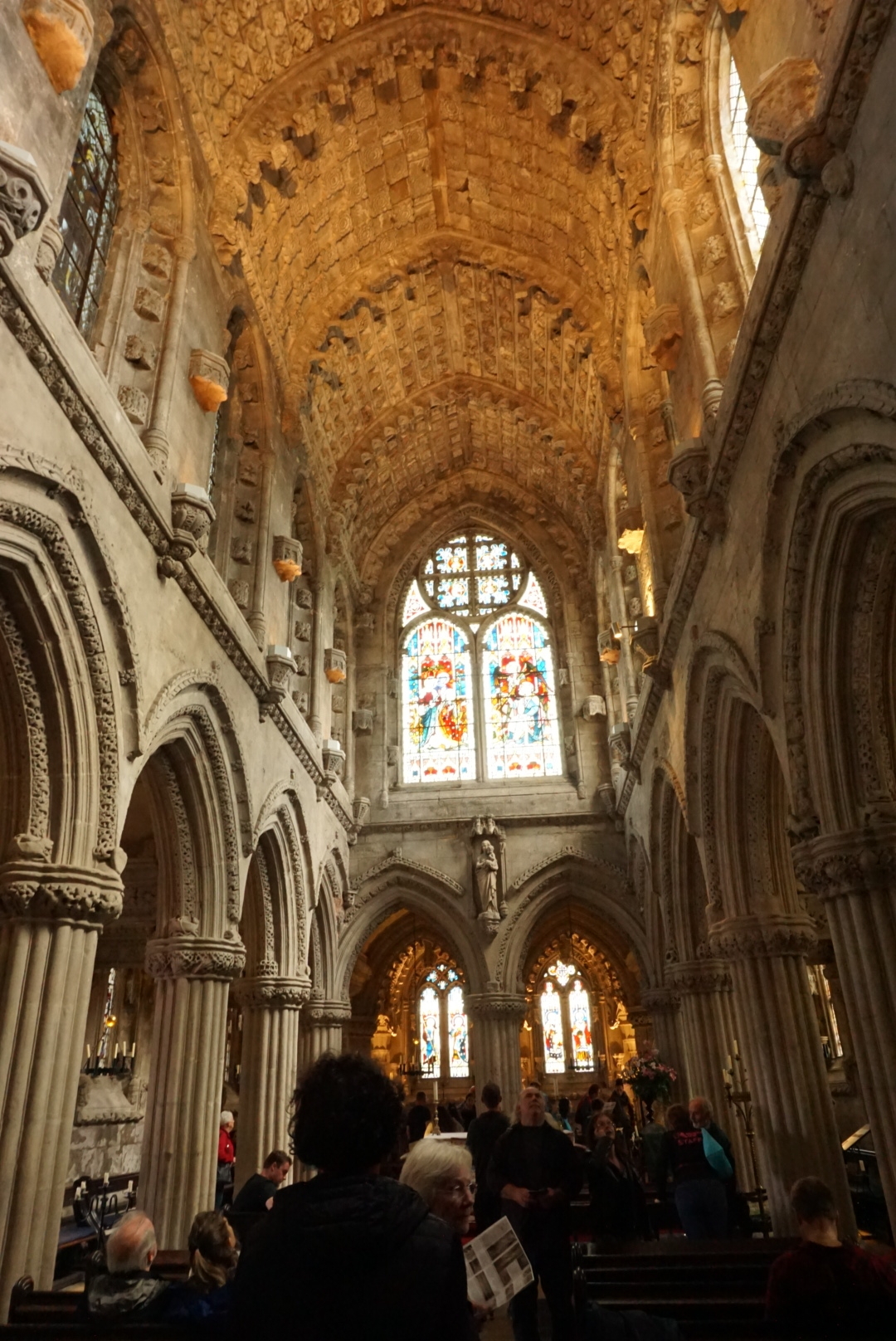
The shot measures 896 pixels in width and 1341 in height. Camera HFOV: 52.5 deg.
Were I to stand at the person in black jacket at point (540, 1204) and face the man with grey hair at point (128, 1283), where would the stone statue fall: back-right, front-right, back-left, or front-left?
back-right

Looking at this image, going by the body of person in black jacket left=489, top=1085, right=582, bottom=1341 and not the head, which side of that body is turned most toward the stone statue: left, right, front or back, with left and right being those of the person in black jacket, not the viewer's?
back

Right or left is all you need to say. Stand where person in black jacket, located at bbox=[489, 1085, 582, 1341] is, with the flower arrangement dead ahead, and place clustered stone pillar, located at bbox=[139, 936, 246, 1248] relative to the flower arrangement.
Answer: left

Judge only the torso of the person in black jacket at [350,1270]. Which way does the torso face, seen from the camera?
away from the camera

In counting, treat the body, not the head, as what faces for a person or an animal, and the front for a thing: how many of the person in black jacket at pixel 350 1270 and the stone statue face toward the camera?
1

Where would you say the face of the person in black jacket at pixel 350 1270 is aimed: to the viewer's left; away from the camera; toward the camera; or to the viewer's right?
away from the camera

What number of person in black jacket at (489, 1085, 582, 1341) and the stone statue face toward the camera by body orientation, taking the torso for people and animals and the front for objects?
2

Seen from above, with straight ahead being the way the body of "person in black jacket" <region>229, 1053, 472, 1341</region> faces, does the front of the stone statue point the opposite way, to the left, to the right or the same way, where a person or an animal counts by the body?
the opposite way

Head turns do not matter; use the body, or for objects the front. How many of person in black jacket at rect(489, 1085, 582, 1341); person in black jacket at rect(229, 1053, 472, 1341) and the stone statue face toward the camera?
2

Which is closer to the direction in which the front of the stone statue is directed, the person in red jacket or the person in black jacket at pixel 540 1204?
the person in black jacket

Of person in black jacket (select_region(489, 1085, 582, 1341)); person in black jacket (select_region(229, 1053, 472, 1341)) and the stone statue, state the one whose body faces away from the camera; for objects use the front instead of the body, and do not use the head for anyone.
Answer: person in black jacket (select_region(229, 1053, 472, 1341))

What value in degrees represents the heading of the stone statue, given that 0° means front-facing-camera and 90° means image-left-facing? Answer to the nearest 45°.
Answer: approximately 0°

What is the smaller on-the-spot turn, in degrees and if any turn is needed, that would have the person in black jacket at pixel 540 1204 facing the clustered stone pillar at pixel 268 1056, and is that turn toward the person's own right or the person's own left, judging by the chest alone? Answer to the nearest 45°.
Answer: approximately 135° to the person's own right
